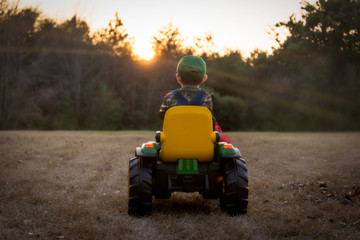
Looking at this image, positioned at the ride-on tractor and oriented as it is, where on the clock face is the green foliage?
The green foliage is roughly at 12 o'clock from the ride-on tractor.

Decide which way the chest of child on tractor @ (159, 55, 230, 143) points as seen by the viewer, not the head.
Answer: away from the camera

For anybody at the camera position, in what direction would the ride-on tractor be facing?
facing away from the viewer

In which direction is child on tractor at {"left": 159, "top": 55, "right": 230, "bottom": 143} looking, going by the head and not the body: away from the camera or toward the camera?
away from the camera

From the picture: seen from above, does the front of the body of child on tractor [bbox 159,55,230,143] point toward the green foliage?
yes
